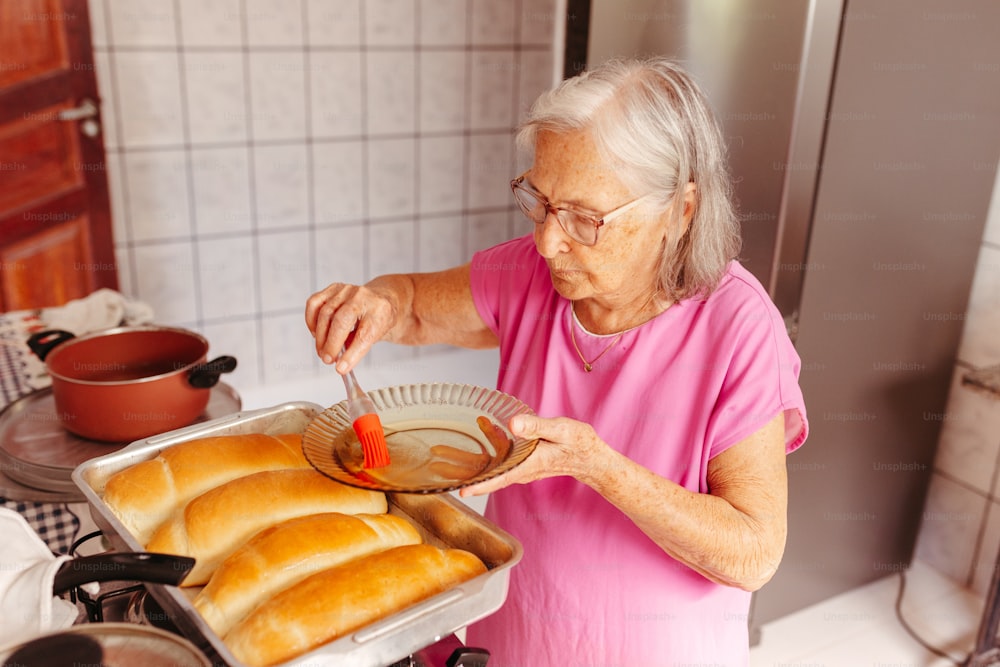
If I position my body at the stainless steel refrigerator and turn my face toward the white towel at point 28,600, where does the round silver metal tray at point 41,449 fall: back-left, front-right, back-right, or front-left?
front-right

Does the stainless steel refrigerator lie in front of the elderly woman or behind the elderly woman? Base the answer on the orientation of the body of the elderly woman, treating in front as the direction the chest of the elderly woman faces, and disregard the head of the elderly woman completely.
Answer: behind

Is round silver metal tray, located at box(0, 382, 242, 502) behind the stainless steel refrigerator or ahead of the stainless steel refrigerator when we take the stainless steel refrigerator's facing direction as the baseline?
ahead

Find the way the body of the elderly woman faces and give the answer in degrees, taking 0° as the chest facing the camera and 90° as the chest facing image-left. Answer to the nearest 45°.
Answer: approximately 45°

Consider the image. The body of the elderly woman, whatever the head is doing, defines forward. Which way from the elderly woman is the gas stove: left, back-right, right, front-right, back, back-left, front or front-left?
front

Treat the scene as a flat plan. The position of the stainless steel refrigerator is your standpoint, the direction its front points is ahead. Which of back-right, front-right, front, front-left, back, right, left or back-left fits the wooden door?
front-right

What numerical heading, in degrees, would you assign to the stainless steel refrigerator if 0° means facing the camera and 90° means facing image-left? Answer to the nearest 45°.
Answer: approximately 45°

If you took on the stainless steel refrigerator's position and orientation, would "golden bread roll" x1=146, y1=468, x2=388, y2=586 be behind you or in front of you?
in front

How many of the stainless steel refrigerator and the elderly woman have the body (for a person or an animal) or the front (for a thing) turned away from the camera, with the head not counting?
0

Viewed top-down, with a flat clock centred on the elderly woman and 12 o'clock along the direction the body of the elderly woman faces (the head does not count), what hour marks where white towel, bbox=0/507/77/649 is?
The white towel is roughly at 12 o'clock from the elderly woman.

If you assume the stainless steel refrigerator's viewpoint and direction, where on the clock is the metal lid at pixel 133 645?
The metal lid is roughly at 11 o'clock from the stainless steel refrigerator.

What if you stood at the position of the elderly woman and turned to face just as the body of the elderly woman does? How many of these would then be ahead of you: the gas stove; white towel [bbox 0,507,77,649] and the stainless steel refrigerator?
2
